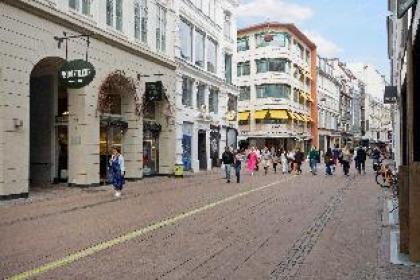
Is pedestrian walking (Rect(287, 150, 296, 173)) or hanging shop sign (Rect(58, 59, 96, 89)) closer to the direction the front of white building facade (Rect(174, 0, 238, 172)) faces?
the pedestrian walking

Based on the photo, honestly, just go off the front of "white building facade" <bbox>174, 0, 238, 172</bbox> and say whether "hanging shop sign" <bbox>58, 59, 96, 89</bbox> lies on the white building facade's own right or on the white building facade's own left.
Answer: on the white building facade's own right

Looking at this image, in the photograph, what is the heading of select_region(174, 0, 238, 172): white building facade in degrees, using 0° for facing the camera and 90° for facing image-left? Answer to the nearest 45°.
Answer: approximately 315°

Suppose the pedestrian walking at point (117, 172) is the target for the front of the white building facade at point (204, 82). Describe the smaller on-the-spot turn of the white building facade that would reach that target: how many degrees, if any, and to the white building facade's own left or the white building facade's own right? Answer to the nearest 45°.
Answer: approximately 45° to the white building facade's own right

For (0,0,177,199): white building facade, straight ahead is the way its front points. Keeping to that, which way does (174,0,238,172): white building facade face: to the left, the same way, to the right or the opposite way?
the same way

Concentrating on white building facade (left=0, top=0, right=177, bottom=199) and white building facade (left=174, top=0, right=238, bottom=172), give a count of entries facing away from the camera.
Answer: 0

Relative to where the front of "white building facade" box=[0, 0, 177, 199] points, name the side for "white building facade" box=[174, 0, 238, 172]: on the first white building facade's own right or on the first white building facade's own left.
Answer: on the first white building facade's own left

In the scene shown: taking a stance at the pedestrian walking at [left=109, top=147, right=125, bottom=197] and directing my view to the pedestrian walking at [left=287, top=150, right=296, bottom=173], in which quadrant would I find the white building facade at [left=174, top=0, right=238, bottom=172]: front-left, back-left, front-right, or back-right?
front-left

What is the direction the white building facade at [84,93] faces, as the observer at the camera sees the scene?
facing the viewer and to the right of the viewer
